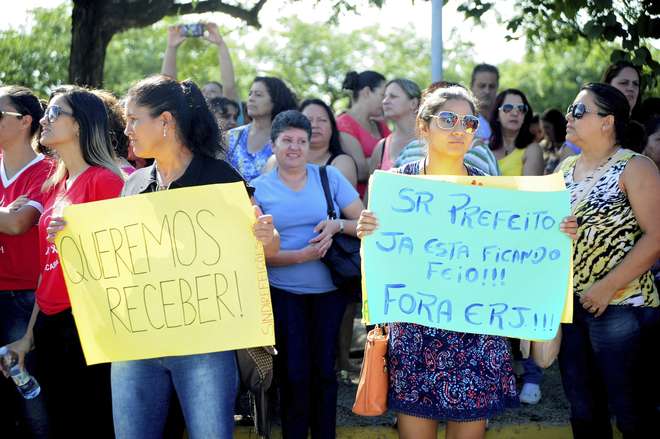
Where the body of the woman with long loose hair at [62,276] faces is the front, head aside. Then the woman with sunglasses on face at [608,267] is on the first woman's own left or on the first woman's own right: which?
on the first woman's own left

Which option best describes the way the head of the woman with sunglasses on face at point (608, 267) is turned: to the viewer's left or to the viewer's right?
to the viewer's left

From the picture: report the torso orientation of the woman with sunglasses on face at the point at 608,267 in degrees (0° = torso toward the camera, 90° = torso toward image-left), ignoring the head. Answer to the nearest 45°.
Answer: approximately 45°

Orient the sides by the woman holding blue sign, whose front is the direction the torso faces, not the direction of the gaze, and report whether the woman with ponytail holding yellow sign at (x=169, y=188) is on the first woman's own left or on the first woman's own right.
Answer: on the first woman's own right

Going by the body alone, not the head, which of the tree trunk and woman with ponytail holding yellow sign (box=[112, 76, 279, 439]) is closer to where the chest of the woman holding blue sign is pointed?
the woman with ponytail holding yellow sign

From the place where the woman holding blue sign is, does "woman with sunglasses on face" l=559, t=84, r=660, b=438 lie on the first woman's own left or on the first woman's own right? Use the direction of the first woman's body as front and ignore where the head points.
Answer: on the first woman's own left
